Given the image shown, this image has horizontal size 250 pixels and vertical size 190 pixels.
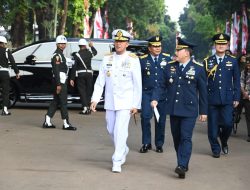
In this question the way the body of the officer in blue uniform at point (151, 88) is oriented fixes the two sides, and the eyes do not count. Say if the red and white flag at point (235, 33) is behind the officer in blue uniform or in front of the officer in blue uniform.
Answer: behind

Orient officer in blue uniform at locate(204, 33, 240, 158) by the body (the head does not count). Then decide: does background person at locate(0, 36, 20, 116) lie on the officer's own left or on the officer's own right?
on the officer's own right

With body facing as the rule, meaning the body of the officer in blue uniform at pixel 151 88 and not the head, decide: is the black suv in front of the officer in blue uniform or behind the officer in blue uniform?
behind

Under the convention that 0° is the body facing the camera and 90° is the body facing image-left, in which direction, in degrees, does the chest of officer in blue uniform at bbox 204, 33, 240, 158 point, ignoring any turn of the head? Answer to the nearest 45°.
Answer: approximately 0°

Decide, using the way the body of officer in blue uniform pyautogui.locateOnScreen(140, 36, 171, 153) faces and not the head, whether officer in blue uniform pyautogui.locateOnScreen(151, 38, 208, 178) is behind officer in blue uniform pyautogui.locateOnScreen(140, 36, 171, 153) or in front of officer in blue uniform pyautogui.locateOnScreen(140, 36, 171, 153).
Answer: in front

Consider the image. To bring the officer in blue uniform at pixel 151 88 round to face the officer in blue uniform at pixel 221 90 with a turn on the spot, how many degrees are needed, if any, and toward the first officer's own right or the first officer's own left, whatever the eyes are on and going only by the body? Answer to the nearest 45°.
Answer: approximately 90° to the first officer's own left

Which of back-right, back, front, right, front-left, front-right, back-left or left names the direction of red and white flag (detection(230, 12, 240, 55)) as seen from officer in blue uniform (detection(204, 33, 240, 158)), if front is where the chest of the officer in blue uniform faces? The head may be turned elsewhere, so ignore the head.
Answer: back

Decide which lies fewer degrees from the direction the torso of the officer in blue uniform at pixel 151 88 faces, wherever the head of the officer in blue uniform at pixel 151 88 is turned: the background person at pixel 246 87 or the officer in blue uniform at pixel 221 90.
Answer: the officer in blue uniform
